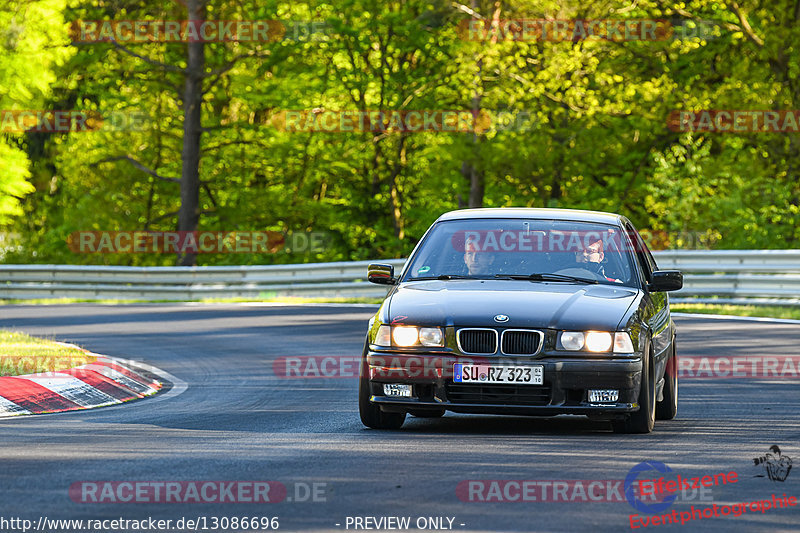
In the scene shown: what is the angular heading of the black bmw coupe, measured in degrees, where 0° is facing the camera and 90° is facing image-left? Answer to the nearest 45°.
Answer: approximately 0°

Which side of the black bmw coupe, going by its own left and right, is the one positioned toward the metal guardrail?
back
